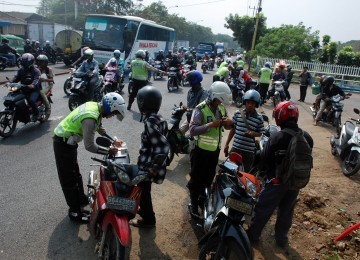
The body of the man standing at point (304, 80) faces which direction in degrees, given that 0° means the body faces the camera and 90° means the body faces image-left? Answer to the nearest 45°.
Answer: approximately 90°

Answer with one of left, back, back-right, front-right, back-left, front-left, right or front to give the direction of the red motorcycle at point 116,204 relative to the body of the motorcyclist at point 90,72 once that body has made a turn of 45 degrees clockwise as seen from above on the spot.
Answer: left

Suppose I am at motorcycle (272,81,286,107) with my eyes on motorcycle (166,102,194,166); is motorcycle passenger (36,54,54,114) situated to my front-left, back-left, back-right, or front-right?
front-right

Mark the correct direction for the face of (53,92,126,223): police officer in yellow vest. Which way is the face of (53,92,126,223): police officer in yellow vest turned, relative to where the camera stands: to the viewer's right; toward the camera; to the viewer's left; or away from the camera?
to the viewer's right

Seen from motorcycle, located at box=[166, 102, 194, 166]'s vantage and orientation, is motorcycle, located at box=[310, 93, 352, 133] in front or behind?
behind

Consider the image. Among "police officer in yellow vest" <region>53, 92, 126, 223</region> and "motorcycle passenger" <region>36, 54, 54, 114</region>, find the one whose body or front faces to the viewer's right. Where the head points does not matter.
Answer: the police officer in yellow vest

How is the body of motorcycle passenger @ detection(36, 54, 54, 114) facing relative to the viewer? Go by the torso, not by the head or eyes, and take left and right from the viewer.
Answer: facing the viewer and to the left of the viewer

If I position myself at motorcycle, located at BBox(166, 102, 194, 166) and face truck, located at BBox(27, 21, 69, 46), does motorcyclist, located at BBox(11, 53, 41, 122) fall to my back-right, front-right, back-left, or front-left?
front-left

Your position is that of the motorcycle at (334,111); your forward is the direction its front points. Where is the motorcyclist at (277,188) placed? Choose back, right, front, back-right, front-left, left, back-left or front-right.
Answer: front-right

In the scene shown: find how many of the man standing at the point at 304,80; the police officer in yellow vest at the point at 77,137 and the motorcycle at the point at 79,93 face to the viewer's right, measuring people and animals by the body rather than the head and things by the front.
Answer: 1

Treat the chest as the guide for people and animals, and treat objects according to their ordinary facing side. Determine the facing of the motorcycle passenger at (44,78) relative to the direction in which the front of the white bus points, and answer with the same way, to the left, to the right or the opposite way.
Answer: the same way

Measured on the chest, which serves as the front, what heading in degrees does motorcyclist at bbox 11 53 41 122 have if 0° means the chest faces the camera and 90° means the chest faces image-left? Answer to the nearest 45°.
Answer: approximately 45°

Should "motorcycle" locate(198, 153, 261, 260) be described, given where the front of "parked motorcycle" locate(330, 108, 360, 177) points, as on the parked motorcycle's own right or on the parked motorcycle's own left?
on the parked motorcycle's own right
